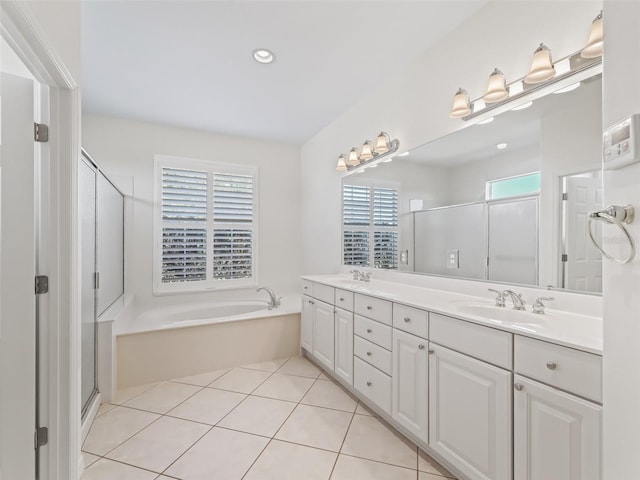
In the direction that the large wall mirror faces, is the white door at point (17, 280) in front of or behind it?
in front

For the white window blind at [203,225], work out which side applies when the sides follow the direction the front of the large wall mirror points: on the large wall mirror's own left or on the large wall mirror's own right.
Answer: on the large wall mirror's own right

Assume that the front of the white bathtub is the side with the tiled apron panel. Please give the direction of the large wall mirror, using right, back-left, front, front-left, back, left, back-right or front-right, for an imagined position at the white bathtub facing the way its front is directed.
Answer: front-left

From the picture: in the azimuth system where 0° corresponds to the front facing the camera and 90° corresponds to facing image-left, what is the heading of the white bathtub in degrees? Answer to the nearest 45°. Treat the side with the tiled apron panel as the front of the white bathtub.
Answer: approximately 0°

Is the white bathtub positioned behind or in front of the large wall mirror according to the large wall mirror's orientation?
in front

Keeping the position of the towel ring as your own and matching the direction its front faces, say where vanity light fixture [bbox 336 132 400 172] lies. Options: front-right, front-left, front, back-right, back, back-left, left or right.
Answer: right

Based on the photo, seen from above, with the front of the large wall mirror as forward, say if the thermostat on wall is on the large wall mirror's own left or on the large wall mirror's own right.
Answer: on the large wall mirror's own left

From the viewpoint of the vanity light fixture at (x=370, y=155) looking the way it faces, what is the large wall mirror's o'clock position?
The large wall mirror is roughly at 9 o'clock from the vanity light fixture.
